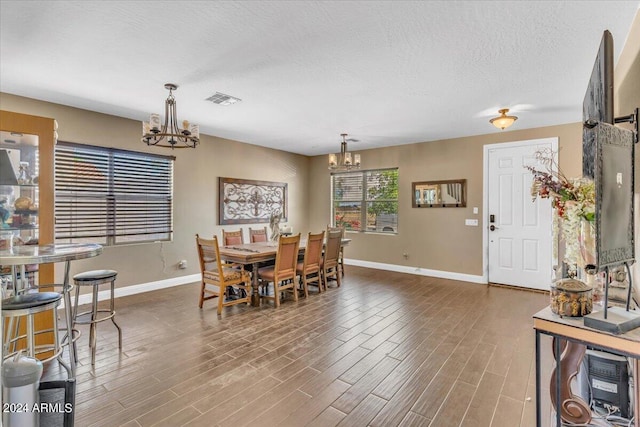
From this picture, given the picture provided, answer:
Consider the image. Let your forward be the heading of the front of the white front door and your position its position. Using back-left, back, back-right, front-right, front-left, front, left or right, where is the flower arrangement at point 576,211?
front-left

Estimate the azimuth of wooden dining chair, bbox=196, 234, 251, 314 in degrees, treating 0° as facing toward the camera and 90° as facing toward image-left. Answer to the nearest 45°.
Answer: approximately 225°

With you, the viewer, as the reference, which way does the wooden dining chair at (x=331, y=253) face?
facing away from the viewer and to the left of the viewer

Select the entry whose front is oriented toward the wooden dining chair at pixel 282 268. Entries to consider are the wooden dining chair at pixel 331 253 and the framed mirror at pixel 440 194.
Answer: the framed mirror

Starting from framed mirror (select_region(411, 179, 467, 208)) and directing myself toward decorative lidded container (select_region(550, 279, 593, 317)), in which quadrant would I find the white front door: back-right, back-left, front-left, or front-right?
front-left

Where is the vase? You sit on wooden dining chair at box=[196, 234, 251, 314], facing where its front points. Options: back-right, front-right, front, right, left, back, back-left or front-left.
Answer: right

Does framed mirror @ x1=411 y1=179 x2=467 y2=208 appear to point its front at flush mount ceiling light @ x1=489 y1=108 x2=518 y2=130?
no

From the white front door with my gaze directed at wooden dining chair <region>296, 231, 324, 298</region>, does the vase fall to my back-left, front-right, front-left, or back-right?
front-left

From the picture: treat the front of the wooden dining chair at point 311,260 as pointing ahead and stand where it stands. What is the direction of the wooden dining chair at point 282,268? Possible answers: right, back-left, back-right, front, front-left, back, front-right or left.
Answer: left

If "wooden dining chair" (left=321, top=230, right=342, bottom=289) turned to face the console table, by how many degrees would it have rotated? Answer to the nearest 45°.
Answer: approximately 135° to its left

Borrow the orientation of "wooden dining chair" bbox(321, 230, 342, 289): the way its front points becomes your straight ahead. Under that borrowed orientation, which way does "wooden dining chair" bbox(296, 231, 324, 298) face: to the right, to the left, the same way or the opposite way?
the same way

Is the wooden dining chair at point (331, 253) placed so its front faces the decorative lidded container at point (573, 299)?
no

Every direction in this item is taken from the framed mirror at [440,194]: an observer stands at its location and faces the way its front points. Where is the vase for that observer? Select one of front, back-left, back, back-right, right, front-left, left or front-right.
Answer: front-left

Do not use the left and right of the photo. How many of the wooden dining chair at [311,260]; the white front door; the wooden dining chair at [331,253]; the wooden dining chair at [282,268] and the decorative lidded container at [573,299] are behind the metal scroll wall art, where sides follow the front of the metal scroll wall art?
0

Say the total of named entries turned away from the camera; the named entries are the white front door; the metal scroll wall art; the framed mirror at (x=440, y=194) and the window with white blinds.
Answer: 0

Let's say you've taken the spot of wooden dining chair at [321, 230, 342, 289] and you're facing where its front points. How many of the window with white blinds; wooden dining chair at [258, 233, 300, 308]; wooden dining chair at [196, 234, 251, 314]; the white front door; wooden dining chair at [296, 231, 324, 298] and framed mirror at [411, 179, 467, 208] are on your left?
3

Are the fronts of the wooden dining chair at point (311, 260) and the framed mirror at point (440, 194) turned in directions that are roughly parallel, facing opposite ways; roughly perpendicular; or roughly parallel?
roughly perpendicular

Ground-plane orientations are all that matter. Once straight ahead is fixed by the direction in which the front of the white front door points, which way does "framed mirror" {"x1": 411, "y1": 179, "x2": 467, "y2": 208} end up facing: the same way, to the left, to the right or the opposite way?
the same way

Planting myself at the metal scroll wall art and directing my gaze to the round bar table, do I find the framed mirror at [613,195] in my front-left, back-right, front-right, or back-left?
front-left
